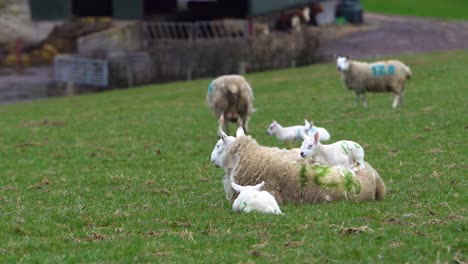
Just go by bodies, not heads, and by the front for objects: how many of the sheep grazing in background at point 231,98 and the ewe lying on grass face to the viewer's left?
1

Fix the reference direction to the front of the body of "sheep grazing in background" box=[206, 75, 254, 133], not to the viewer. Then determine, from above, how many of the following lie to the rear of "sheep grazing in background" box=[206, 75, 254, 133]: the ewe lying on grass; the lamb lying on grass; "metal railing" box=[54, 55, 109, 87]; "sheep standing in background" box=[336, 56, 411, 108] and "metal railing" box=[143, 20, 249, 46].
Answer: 2

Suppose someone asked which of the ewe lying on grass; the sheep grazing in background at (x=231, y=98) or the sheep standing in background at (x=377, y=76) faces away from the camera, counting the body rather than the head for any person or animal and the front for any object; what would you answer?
the sheep grazing in background at (x=231, y=98)

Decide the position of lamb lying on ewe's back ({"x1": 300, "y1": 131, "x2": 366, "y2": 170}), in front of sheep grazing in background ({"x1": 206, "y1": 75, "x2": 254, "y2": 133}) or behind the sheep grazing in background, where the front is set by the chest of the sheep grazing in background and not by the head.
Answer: behind

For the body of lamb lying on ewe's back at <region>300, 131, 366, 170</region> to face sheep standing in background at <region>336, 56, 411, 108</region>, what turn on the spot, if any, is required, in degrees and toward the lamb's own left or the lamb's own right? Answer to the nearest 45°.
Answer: approximately 90° to the lamb's own right

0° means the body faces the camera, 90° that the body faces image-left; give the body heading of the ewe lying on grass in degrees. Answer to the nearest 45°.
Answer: approximately 90°

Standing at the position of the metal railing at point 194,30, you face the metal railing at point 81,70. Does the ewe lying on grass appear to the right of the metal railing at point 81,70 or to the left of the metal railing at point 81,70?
left

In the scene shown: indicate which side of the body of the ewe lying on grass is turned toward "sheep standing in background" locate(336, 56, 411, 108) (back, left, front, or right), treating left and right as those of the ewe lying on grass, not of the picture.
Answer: right

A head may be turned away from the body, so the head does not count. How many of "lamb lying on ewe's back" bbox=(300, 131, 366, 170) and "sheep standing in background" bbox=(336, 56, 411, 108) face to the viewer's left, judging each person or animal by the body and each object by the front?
2

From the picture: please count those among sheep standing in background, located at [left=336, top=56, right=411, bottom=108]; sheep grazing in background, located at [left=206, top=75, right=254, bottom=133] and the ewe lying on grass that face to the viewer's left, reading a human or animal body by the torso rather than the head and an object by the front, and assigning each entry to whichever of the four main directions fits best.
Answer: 2

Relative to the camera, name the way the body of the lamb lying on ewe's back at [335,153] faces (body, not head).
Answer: to the viewer's left

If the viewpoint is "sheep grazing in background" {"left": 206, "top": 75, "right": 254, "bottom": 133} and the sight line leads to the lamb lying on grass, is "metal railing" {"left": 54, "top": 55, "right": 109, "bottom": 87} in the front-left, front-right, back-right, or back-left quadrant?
back-right

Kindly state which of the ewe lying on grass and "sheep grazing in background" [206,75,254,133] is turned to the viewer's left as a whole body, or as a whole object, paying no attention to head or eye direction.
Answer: the ewe lying on grass

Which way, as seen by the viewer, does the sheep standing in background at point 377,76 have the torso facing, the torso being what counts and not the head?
to the viewer's left

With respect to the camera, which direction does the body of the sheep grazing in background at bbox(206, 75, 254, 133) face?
away from the camera
